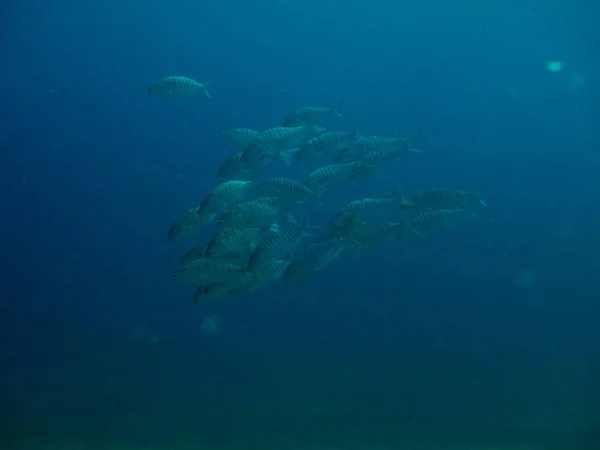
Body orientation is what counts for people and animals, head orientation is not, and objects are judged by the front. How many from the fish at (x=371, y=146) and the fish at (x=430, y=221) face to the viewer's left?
2

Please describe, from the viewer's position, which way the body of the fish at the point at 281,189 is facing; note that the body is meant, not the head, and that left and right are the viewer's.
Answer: facing to the left of the viewer

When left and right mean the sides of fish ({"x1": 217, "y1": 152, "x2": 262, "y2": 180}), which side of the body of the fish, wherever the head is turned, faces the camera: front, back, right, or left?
left

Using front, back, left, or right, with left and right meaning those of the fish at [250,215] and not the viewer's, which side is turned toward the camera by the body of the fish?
left

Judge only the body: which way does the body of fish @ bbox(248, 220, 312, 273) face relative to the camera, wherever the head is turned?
to the viewer's left

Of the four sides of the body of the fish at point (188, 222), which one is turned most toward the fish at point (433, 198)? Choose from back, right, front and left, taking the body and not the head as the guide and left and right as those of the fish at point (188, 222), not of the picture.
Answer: back

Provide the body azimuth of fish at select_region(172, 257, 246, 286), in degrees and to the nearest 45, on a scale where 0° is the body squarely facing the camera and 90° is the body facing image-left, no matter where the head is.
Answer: approximately 90°

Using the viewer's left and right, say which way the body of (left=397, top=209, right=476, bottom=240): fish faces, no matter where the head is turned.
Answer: facing to the left of the viewer

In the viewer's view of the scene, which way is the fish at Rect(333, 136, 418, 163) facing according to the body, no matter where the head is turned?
to the viewer's left

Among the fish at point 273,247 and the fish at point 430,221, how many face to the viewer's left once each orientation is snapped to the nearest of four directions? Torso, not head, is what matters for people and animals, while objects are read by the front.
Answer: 2

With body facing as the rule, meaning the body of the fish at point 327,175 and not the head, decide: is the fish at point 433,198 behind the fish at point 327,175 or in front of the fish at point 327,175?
behind

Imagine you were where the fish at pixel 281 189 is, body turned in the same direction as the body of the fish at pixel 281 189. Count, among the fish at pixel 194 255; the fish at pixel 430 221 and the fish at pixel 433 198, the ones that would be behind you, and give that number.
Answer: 2

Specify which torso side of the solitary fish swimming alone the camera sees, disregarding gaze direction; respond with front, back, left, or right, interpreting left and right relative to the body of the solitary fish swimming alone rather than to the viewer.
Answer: left
